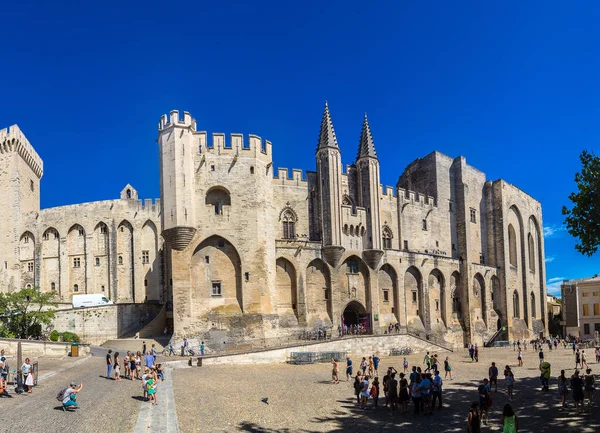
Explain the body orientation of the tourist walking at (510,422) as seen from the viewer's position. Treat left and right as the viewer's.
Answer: facing away from the viewer

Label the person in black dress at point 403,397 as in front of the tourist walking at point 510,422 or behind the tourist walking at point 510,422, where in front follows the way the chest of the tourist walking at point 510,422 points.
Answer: in front

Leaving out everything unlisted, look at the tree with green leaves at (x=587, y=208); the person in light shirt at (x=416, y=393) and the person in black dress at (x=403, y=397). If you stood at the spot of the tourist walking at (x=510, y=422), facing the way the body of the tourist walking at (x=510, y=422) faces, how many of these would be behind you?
0

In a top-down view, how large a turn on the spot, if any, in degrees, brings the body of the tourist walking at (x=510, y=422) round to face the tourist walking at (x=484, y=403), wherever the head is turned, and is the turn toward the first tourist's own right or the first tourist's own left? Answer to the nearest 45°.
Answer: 0° — they already face them

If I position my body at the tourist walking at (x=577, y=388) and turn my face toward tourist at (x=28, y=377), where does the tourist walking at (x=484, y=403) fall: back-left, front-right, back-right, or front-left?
front-left
